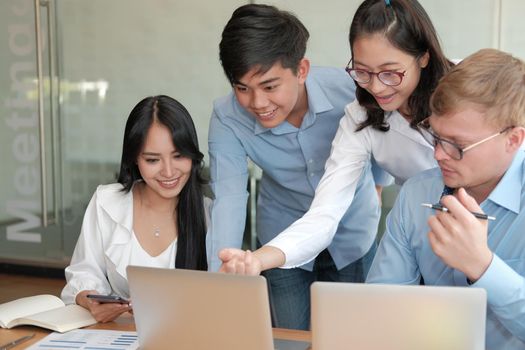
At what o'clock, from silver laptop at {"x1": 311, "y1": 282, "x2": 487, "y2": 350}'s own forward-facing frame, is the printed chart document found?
The printed chart document is roughly at 10 o'clock from the silver laptop.

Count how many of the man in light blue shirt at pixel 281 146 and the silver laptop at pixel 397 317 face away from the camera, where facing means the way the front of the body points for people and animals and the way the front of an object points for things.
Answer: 1

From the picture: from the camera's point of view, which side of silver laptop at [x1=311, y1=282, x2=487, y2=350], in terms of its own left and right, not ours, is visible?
back

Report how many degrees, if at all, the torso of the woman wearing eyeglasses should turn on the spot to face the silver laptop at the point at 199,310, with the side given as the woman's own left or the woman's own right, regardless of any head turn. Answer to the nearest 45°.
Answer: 0° — they already face it

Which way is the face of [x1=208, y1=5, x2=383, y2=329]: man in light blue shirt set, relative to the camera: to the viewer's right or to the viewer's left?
to the viewer's left

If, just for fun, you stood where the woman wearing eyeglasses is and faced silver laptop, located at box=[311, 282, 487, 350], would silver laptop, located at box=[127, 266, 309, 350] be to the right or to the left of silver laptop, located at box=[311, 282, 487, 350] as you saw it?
right
